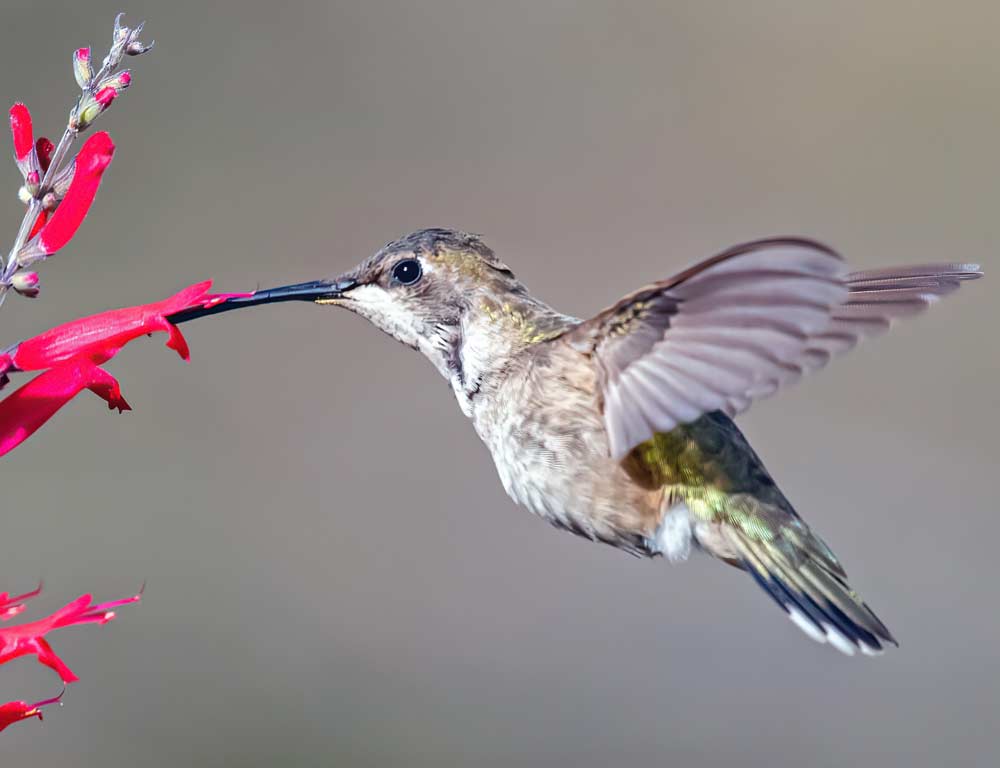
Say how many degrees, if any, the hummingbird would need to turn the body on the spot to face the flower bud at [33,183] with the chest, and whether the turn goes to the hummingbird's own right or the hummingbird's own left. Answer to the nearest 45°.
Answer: approximately 45° to the hummingbird's own left

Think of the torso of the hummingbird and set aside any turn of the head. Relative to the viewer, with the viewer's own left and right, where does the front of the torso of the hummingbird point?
facing to the left of the viewer

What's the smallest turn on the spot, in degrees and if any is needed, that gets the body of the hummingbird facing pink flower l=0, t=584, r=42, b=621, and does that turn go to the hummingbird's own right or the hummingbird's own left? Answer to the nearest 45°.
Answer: approximately 45° to the hummingbird's own left

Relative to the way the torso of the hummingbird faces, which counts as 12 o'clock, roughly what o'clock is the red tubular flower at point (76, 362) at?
The red tubular flower is roughly at 11 o'clock from the hummingbird.

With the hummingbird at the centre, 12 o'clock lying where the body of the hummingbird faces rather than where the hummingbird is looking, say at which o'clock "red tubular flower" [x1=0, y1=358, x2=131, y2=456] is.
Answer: The red tubular flower is roughly at 11 o'clock from the hummingbird.

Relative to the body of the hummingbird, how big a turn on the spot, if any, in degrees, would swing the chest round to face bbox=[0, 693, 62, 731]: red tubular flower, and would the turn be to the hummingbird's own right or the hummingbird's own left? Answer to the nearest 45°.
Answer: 0° — it already faces it

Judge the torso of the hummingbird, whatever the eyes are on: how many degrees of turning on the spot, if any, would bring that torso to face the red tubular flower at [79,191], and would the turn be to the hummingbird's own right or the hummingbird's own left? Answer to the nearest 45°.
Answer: approximately 45° to the hummingbird's own left
